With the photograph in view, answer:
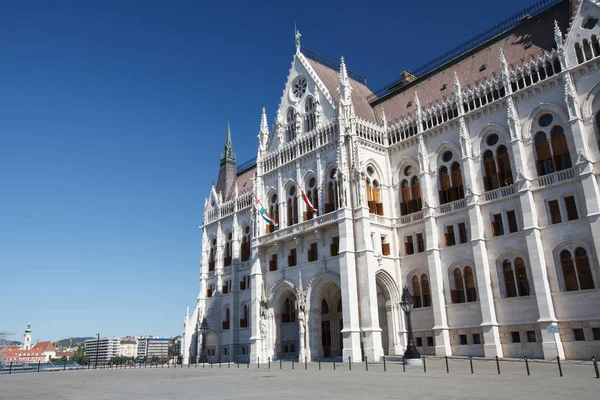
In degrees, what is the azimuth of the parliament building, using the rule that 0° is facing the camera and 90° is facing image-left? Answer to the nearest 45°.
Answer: approximately 45°
